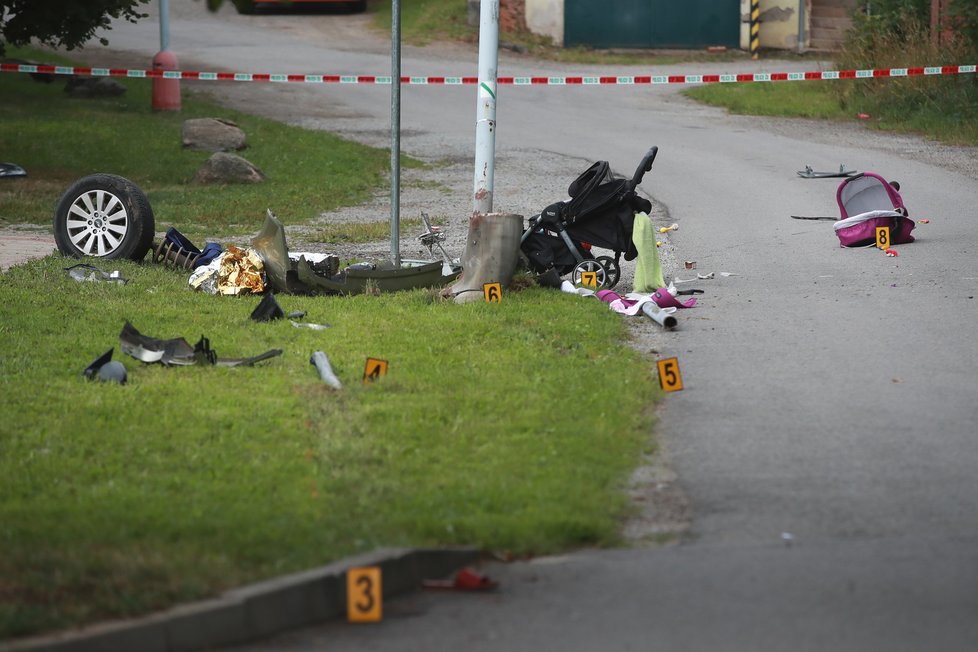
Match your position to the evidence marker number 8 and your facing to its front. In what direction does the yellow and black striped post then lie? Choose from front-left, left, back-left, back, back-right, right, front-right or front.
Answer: back

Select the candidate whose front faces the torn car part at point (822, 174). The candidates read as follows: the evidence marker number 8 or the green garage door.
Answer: the green garage door

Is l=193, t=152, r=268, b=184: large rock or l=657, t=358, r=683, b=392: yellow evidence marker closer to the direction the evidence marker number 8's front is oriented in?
the yellow evidence marker

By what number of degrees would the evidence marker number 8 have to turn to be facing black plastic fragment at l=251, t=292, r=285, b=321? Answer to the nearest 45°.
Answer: approximately 45° to its right

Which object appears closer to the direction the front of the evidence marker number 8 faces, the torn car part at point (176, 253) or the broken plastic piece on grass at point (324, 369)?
the broken plastic piece on grass

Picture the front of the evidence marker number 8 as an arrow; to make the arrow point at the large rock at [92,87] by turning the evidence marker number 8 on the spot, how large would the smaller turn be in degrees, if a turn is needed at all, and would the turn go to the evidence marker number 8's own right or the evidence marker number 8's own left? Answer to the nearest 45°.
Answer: approximately 135° to the evidence marker number 8's own right

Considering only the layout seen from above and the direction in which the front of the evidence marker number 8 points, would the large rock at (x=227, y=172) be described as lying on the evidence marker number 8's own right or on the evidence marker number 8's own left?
on the evidence marker number 8's own right

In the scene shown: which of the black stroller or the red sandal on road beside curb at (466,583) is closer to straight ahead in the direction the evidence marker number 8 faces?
the red sandal on road beside curb

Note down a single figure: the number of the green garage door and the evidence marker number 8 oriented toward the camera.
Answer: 2
